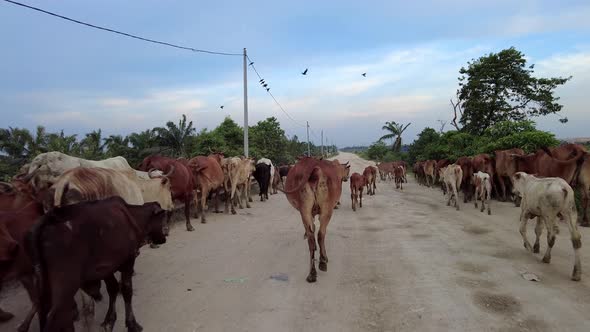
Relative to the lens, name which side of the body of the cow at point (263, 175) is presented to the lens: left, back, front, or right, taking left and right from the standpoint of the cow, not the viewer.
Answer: back

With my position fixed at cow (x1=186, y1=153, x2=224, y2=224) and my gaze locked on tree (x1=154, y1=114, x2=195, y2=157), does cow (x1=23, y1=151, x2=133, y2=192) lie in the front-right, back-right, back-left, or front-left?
back-left

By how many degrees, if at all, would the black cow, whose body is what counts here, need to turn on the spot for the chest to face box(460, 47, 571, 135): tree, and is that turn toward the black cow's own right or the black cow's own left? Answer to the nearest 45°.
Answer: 0° — it already faces it

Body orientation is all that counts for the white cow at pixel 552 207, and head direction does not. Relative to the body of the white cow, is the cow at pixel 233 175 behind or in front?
in front

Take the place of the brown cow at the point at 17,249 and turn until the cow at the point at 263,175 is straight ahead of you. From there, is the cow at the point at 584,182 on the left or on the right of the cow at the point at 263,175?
right

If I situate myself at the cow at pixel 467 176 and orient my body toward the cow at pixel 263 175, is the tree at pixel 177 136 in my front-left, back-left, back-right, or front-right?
front-right

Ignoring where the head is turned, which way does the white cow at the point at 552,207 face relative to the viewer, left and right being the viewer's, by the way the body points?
facing away from the viewer and to the left of the viewer

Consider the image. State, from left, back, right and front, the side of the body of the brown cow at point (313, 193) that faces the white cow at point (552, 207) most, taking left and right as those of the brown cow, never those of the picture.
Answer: right

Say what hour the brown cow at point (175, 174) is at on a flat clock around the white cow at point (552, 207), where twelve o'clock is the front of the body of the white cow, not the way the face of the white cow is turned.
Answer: The brown cow is roughly at 10 o'clock from the white cow.

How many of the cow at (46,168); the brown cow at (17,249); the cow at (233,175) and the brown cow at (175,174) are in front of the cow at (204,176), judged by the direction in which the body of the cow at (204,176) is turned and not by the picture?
1

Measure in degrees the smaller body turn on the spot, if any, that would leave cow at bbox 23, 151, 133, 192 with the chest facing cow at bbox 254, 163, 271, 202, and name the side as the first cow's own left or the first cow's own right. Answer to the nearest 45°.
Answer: approximately 135° to the first cow's own right

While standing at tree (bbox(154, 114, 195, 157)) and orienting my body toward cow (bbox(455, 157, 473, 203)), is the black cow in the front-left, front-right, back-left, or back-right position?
front-right

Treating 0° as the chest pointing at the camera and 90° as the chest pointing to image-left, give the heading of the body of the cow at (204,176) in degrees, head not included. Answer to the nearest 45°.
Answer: approximately 225°
